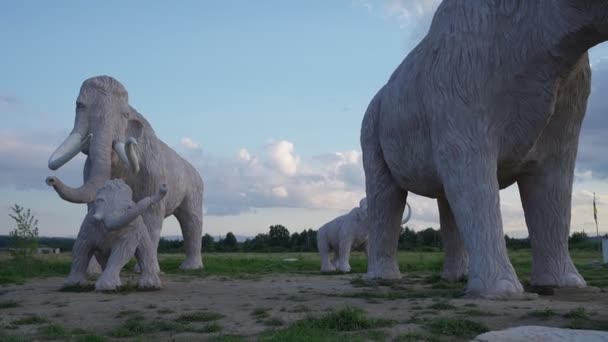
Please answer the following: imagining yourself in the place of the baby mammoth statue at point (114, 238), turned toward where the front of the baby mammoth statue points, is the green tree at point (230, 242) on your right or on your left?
on your left

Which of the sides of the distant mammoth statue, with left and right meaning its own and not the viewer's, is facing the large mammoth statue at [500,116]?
right

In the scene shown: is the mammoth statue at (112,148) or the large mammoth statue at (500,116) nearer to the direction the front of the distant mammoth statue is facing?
the large mammoth statue

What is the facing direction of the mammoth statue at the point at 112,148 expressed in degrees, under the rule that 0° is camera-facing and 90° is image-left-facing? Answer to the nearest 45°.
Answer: approximately 45°

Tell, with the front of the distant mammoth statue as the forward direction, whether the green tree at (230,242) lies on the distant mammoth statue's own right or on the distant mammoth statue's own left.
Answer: on the distant mammoth statue's own left

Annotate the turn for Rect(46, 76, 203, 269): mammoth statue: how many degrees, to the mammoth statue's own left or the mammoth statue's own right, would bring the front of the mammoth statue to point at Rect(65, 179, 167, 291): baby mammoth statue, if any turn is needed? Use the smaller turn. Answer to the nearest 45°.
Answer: approximately 45° to the mammoth statue's own left

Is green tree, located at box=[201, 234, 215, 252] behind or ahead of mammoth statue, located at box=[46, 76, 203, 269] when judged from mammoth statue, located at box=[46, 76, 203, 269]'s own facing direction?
behind

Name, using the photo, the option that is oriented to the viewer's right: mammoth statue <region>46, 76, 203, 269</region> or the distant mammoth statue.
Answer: the distant mammoth statue

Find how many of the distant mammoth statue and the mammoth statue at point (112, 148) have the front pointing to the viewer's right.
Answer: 1

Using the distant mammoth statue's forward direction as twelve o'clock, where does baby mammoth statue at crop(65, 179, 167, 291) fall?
The baby mammoth statue is roughly at 4 o'clock from the distant mammoth statue.

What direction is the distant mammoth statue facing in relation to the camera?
to the viewer's right
